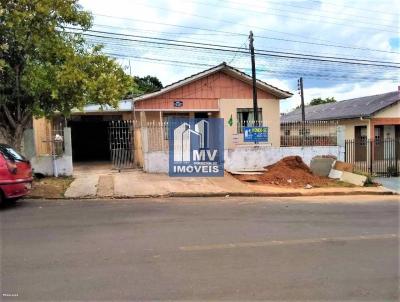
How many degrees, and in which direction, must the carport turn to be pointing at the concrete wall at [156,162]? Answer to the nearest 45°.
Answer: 0° — it already faces it

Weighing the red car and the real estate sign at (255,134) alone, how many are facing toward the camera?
1

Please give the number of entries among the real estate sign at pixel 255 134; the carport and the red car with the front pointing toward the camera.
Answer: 2

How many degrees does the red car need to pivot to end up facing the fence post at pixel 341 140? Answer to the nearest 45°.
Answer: approximately 135° to its right

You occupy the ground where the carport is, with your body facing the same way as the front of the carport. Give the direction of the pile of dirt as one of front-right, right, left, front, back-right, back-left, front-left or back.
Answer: front-left

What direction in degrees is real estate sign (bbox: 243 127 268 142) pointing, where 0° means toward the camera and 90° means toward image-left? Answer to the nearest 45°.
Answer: approximately 0°

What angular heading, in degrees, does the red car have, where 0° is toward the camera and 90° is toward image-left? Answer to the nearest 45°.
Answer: approximately 135°

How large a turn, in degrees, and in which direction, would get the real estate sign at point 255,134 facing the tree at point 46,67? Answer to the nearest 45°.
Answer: approximately 45° to its right

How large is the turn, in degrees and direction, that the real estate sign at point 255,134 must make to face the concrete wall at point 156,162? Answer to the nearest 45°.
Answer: approximately 45° to its right

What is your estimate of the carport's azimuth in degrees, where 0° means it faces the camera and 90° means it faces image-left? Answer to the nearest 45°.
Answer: approximately 0°

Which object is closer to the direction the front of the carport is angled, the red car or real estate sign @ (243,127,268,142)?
the red car

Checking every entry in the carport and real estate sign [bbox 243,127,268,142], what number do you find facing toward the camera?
2

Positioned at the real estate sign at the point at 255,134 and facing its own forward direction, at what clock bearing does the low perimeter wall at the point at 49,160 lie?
The low perimeter wall is roughly at 2 o'clock from the real estate sign.
